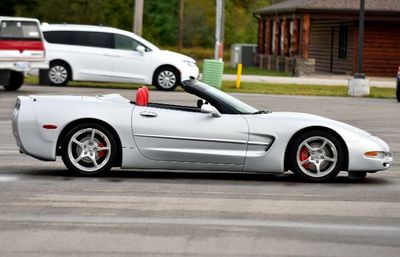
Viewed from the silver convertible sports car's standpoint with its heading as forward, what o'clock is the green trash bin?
The green trash bin is roughly at 9 o'clock from the silver convertible sports car.

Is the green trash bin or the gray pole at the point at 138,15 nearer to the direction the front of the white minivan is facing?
the green trash bin

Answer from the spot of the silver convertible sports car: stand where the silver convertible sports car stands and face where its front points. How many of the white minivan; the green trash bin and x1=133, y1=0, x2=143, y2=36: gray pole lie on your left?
3

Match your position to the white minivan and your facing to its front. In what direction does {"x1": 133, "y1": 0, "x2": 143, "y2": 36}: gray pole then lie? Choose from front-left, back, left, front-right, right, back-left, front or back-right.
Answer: left

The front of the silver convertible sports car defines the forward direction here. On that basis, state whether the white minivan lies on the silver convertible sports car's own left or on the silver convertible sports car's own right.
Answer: on the silver convertible sports car's own left

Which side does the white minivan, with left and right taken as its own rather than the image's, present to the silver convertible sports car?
right

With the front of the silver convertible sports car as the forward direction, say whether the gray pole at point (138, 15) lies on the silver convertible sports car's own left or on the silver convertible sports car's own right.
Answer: on the silver convertible sports car's own left

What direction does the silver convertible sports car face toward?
to the viewer's right

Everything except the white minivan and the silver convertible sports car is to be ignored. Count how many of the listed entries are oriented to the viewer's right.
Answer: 2

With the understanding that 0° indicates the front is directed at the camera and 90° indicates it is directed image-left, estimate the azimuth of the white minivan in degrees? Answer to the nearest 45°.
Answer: approximately 270°
